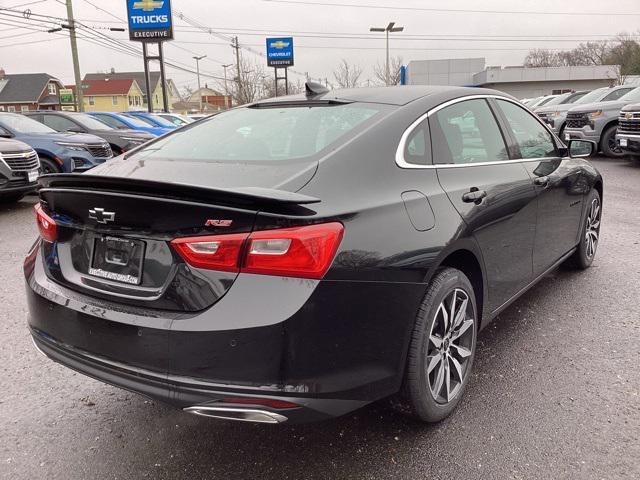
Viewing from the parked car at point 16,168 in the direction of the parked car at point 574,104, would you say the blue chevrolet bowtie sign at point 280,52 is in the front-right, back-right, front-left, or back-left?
front-left

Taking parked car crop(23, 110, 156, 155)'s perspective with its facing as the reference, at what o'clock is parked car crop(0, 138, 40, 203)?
parked car crop(0, 138, 40, 203) is roughly at 2 o'clock from parked car crop(23, 110, 156, 155).

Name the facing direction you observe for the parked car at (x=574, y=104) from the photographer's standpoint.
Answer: facing the viewer and to the left of the viewer

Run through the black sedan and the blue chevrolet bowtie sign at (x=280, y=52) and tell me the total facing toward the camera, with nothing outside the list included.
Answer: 1

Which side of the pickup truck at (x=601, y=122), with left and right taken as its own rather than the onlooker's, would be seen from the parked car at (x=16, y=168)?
front

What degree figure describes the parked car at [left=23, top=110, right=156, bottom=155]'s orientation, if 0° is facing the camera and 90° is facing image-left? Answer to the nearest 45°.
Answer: approximately 315°

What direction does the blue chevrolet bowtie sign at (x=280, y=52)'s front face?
toward the camera

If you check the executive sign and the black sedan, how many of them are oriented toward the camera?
1

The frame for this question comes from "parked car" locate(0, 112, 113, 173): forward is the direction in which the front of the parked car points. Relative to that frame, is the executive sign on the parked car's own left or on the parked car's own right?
on the parked car's own left

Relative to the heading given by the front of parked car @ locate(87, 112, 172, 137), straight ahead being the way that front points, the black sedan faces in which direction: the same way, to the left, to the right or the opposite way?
to the left

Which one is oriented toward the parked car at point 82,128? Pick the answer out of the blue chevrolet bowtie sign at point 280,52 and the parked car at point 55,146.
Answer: the blue chevrolet bowtie sign

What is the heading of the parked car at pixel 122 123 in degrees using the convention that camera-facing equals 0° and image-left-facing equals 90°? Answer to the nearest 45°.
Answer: approximately 315°
